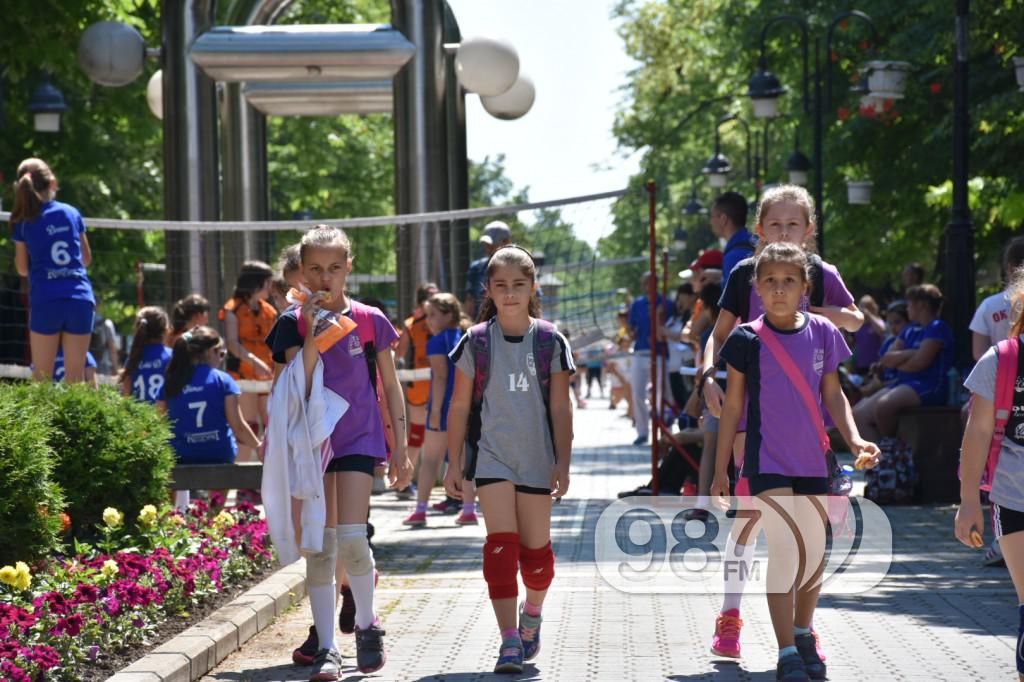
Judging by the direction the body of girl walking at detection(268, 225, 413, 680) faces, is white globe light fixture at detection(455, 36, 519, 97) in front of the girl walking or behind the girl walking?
behind

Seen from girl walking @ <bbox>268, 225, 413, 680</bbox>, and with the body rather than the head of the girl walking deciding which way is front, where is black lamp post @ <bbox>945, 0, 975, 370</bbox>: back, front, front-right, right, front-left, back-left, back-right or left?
back-left

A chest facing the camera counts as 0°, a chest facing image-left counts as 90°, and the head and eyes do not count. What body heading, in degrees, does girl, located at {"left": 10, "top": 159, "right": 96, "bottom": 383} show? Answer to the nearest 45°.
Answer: approximately 180°

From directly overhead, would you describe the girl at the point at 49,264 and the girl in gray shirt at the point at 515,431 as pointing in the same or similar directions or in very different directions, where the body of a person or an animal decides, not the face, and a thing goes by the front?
very different directions

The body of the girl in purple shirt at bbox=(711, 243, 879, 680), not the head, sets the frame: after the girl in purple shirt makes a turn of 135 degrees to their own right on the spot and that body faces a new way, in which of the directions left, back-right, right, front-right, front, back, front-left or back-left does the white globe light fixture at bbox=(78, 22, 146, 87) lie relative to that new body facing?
front

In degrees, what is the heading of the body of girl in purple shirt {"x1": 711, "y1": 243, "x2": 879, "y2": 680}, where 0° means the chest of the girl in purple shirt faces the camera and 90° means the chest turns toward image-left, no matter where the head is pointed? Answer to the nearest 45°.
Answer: approximately 0°

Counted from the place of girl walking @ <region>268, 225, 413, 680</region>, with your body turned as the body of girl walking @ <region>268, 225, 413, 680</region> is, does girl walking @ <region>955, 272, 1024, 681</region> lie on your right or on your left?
on your left

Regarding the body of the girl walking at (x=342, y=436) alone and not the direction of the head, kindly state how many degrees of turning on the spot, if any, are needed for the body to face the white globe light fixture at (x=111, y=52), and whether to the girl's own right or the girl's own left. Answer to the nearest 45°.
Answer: approximately 180°
